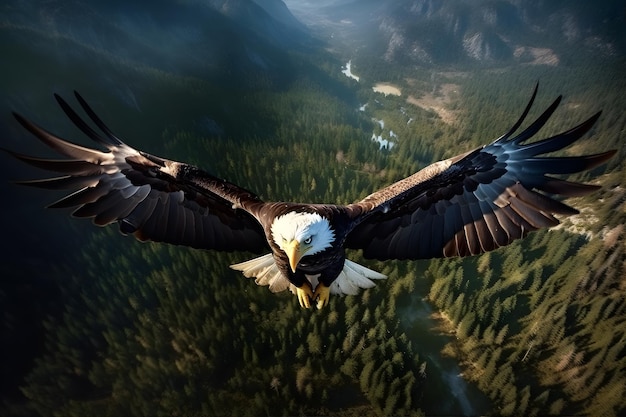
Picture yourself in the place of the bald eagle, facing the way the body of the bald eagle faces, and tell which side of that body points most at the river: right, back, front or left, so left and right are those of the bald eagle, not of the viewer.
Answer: back

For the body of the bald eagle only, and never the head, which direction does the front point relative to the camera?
toward the camera
